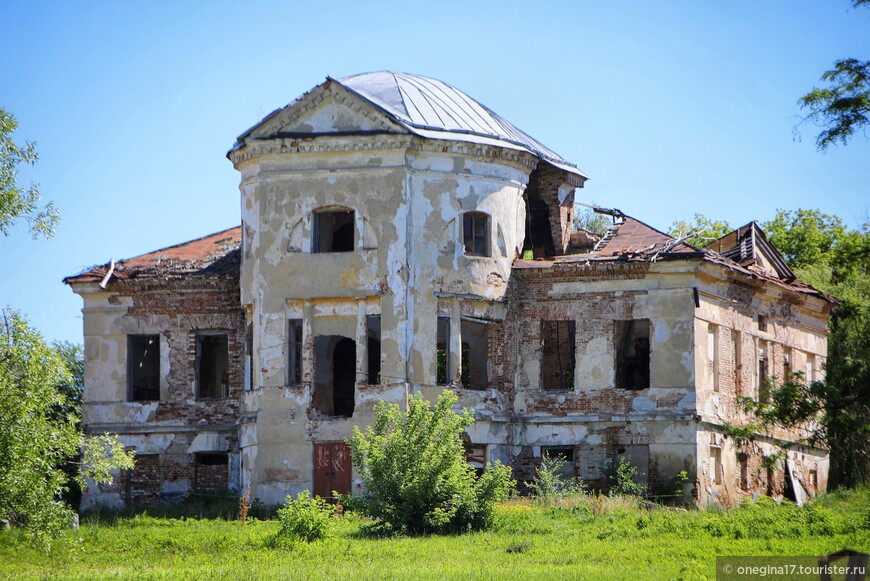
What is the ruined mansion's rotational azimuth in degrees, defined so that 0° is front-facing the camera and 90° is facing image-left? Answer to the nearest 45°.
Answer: approximately 45°

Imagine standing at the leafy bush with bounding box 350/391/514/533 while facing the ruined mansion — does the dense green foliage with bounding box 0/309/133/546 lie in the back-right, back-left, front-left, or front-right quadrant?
back-left
